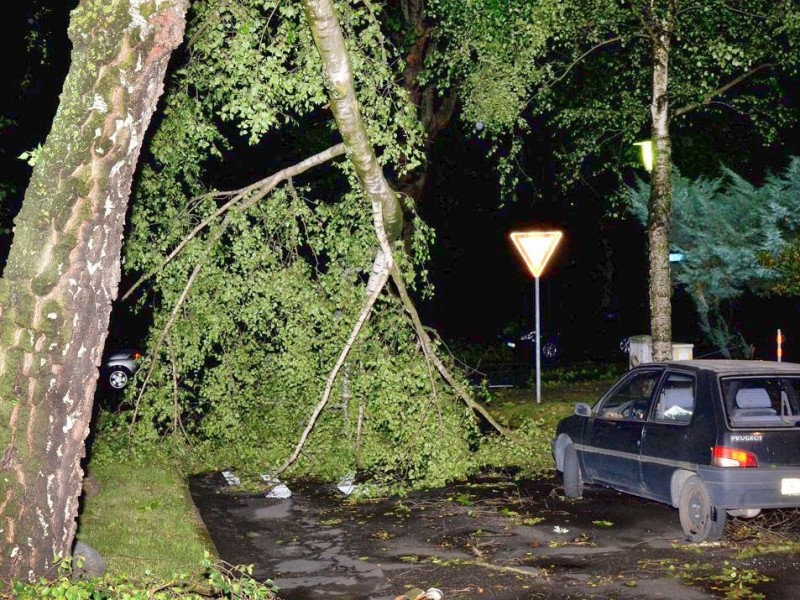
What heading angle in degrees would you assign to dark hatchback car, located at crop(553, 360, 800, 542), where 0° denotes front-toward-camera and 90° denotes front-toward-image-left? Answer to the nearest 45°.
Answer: approximately 135°

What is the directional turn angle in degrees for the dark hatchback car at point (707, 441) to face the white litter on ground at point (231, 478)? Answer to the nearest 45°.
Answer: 0° — it already faces it

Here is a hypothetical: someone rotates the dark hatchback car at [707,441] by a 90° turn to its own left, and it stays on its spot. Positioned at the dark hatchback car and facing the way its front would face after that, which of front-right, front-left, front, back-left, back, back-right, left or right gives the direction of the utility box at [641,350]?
back-right

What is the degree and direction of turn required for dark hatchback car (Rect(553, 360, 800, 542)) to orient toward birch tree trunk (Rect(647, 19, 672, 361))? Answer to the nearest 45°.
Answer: approximately 45° to its right

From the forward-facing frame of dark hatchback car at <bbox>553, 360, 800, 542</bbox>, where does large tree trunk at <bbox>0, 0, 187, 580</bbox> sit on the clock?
The large tree trunk is roughly at 9 o'clock from the dark hatchback car.

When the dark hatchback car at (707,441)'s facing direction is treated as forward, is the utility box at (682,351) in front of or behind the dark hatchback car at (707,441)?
in front
